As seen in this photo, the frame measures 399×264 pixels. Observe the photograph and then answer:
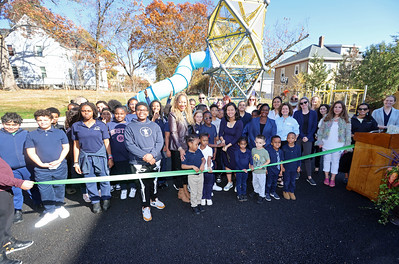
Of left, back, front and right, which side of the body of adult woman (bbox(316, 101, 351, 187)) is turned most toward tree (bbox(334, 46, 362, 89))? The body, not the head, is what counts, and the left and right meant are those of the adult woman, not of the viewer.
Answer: back

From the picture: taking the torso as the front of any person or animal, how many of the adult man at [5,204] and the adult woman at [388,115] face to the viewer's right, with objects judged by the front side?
1

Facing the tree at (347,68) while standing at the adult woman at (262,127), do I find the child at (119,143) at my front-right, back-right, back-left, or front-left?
back-left

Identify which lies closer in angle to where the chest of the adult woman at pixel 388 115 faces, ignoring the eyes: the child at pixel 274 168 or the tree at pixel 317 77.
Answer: the child

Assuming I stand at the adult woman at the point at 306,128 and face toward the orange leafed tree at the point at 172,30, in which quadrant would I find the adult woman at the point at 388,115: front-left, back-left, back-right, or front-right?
back-right

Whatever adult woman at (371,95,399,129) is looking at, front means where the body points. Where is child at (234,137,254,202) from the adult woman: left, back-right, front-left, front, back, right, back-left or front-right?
front-right

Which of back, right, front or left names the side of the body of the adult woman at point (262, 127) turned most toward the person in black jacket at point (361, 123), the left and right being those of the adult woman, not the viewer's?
left

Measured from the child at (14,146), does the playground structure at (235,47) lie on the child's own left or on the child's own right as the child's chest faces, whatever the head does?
on the child's own left

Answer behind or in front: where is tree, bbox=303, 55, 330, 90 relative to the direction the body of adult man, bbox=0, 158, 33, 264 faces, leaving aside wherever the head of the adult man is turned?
in front

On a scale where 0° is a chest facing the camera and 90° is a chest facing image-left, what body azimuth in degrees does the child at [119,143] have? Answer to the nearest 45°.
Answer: approximately 0°

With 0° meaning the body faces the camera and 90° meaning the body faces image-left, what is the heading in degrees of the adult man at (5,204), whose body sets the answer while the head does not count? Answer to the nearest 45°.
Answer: approximately 270°
